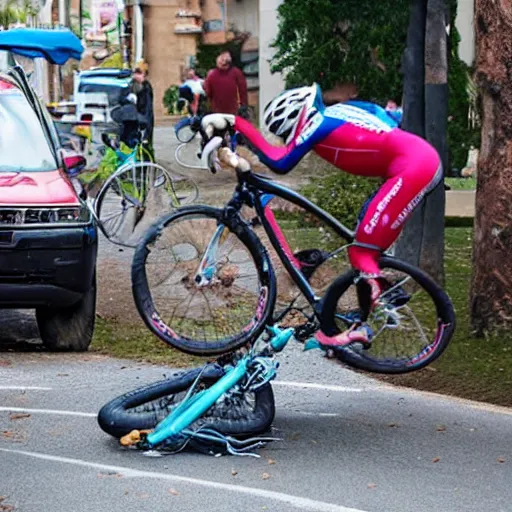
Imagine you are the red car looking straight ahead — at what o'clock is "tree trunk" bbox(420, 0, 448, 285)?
The tree trunk is roughly at 8 o'clock from the red car.

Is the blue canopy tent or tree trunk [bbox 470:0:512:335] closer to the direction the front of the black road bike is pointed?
the blue canopy tent

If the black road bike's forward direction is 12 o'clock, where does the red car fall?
The red car is roughly at 2 o'clock from the black road bike.

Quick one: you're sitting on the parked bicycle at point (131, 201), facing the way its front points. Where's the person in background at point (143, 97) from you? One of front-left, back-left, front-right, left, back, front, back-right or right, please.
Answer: back-right

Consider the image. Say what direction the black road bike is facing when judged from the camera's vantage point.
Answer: facing to the left of the viewer

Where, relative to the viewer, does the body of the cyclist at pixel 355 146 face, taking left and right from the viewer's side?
facing to the left of the viewer

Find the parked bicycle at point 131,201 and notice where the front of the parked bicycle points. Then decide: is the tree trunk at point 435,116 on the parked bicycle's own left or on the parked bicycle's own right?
on the parked bicycle's own left

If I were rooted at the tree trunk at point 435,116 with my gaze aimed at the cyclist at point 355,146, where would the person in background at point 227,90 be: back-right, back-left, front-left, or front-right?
back-right
